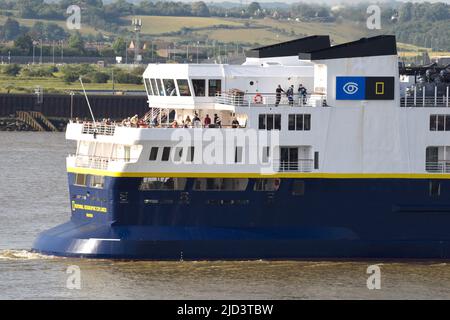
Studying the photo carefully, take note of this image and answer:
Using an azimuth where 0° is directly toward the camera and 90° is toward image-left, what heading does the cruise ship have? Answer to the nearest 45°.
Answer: approximately 270°
